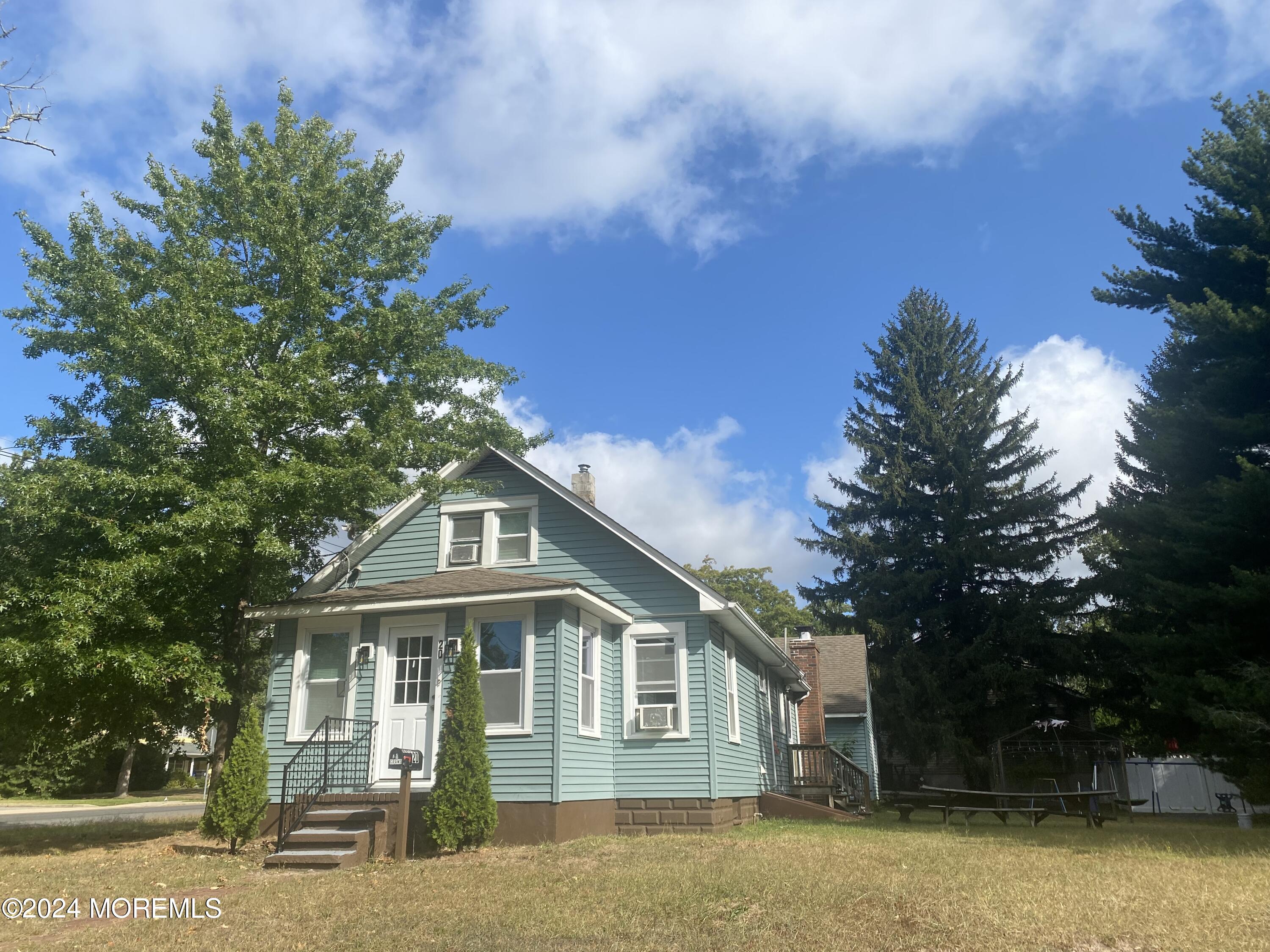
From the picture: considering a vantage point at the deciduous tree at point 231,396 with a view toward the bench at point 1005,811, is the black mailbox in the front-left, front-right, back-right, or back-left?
front-right

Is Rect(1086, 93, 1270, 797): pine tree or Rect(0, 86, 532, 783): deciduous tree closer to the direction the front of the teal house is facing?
the deciduous tree

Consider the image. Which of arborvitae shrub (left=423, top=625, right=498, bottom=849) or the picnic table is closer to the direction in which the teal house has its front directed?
the arborvitae shrub

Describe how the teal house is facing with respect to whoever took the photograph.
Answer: facing the viewer and to the left of the viewer

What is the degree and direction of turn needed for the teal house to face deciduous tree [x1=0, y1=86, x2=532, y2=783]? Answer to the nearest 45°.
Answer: approximately 45° to its right

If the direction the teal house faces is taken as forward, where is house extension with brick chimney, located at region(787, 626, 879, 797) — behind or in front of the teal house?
behind

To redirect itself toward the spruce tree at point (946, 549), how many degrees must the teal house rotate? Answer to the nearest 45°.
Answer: approximately 180°

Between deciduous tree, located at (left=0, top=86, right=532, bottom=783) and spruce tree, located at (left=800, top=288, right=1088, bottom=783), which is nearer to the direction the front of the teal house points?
the deciduous tree

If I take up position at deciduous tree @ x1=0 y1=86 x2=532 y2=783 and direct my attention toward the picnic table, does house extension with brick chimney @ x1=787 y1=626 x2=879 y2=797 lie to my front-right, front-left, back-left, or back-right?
front-left

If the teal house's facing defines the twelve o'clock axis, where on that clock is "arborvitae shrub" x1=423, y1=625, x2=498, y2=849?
The arborvitae shrub is roughly at 11 o'clock from the teal house.

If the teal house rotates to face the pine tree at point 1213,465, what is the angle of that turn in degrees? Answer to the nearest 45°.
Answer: approximately 135° to its left

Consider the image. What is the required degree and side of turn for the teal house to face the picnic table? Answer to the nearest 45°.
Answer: approximately 135° to its left
